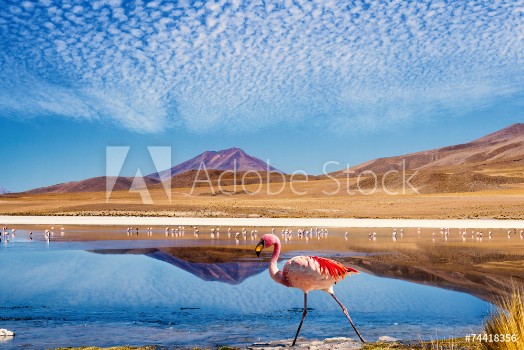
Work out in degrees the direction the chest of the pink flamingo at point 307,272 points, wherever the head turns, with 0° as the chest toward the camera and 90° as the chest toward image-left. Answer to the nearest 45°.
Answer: approximately 90°
